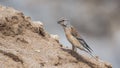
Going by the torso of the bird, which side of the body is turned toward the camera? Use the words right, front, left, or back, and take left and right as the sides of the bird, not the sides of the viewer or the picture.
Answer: left
